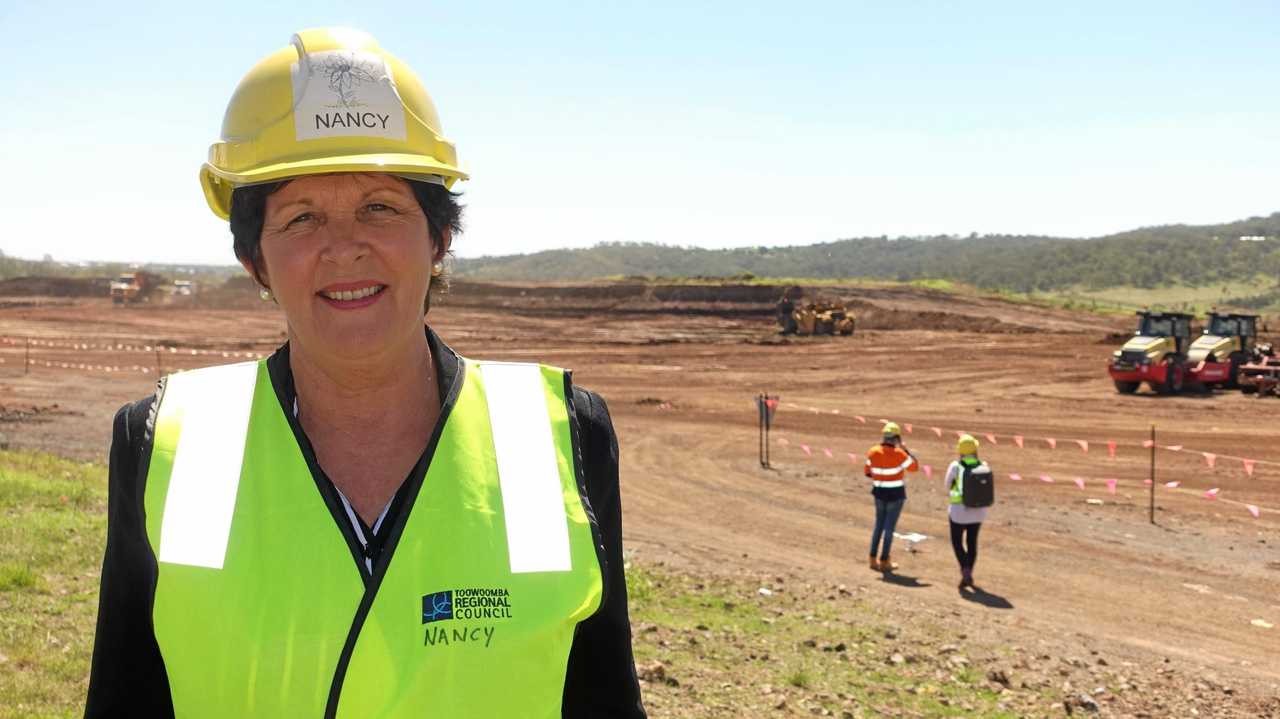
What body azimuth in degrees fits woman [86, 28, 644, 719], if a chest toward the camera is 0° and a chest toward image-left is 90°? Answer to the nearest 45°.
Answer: approximately 0°

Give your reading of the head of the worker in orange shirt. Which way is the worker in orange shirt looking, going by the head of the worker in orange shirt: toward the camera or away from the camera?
away from the camera

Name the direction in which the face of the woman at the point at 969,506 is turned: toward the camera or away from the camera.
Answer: away from the camera

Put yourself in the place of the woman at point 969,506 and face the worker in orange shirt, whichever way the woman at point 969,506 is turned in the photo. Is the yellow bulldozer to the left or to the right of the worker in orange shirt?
right

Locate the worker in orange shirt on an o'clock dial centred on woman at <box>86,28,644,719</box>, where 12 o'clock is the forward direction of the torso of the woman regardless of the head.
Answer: The worker in orange shirt is roughly at 7 o'clock from the woman.

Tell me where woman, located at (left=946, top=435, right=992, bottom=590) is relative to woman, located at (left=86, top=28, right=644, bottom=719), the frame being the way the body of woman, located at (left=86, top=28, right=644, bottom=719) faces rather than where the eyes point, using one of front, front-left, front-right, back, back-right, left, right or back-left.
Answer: back-left

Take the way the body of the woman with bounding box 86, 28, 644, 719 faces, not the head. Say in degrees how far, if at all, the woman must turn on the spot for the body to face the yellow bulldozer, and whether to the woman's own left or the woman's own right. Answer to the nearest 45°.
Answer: approximately 135° to the woman's own left
